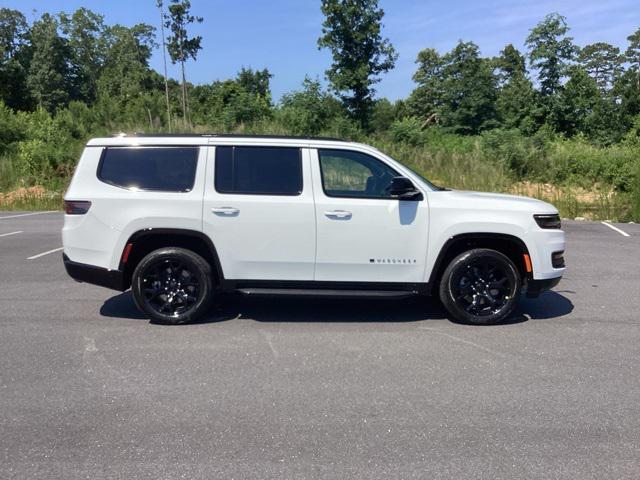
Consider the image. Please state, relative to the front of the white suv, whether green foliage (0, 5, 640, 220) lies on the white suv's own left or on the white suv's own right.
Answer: on the white suv's own left

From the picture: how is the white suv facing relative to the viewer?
to the viewer's right

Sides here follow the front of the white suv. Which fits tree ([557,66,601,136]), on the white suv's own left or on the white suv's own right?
on the white suv's own left

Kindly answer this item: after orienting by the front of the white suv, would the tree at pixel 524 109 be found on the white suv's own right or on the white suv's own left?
on the white suv's own left

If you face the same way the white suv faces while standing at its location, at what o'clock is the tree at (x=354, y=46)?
The tree is roughly at 9 o'clock from the white suv.
